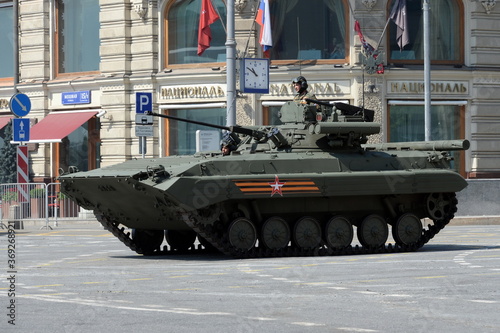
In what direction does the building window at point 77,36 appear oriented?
toward the camera

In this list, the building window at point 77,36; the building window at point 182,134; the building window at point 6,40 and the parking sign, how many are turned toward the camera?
4

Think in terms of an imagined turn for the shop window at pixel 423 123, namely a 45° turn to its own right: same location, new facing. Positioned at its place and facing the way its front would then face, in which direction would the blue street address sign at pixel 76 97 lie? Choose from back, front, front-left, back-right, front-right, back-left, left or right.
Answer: front-right

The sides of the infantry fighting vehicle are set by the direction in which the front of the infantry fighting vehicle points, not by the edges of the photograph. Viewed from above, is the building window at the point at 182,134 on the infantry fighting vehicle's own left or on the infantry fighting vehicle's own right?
on the infantry fighting vehicle's own right

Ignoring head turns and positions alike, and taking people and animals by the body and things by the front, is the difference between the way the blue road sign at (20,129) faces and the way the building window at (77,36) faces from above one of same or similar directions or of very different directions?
same or similar directions

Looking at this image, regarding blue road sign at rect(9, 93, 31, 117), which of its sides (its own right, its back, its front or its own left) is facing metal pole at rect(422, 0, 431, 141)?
left

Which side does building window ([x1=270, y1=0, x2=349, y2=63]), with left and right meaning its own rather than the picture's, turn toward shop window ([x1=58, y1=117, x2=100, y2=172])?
right

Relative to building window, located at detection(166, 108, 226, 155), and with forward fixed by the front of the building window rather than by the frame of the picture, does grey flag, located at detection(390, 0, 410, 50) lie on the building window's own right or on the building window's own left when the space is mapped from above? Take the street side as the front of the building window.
on the building window's own left

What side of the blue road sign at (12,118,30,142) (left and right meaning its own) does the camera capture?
front

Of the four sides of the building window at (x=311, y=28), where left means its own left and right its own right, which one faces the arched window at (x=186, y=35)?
right

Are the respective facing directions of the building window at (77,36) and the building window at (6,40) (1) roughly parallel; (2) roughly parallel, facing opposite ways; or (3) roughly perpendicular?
roughly parallel

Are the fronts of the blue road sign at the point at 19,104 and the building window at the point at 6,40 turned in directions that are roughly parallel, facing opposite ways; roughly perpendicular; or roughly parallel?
roughly parallel
